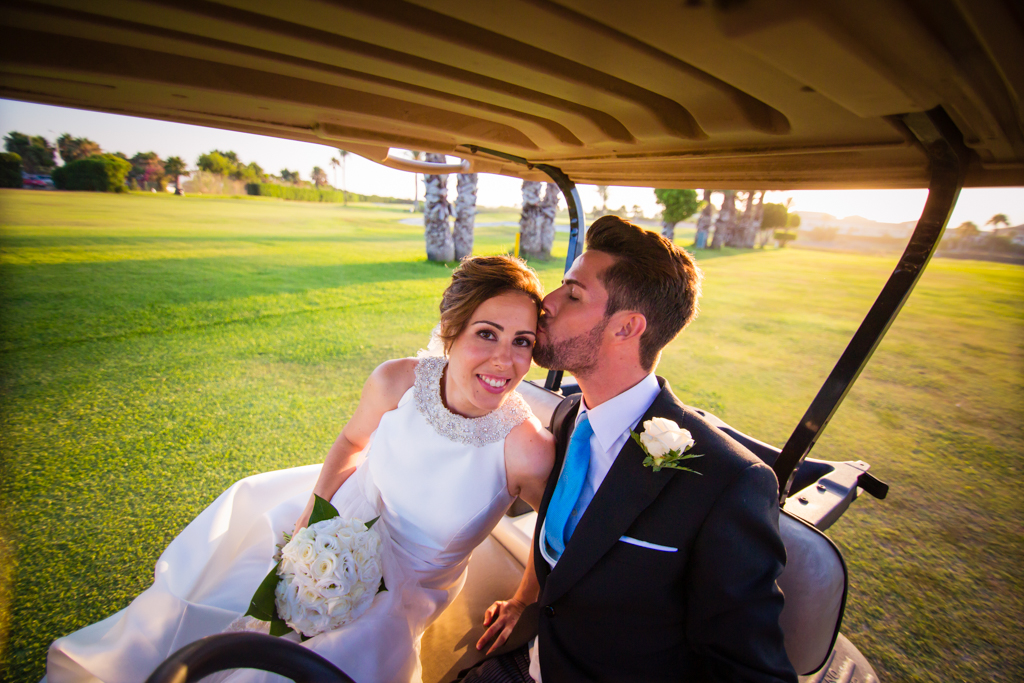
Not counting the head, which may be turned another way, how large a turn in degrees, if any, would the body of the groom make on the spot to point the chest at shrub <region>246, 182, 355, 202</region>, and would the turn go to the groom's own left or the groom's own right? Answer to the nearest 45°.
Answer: approximately 90° to the groom's own right

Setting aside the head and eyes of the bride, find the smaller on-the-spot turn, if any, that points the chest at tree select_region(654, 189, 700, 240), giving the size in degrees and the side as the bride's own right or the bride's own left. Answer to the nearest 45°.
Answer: approximately 135° to the bride's own left

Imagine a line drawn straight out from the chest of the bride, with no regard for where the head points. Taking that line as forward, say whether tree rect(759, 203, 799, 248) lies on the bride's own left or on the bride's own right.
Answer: on the bride's own left

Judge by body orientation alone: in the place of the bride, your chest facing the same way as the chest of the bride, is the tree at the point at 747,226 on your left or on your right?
on your left

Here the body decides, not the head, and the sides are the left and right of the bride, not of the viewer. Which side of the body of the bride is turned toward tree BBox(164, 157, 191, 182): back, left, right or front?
back

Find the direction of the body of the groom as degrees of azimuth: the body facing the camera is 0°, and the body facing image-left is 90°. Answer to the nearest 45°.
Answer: approximately 45°

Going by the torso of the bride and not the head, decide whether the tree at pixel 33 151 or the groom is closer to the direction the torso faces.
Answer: the groom

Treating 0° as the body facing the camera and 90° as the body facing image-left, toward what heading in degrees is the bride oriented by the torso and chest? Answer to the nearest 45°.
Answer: approximately 0°
